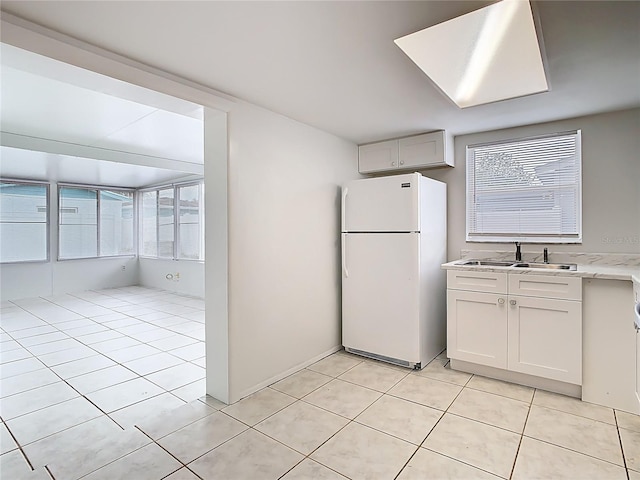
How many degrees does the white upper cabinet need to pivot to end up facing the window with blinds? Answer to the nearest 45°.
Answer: approximately 135° to its left

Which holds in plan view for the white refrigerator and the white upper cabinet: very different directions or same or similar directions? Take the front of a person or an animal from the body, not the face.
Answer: same or similar directions

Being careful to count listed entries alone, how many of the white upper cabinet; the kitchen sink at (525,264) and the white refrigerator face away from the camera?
0

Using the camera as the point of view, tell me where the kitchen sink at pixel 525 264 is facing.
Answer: facing the viewer

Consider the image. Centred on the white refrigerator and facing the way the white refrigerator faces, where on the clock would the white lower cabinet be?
The white lower cabinet is roughly at 8 o'clock from the white refrigerator.

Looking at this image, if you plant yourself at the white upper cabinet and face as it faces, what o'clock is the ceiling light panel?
The ceiling light panel is roughly at 10 o'clock from the white upper cabinet.

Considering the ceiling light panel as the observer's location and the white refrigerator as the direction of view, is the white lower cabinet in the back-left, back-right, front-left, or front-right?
front-right

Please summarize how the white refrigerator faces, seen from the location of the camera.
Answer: facing the viewer and to the left of the viewer

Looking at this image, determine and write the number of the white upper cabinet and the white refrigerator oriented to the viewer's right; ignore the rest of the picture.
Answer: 0

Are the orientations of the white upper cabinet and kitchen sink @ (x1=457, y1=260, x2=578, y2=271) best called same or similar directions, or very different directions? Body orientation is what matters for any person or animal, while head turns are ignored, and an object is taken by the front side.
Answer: same or similar directions

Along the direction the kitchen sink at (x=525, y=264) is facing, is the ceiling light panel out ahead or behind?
ahead

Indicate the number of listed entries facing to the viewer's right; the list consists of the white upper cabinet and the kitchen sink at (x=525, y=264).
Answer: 0
